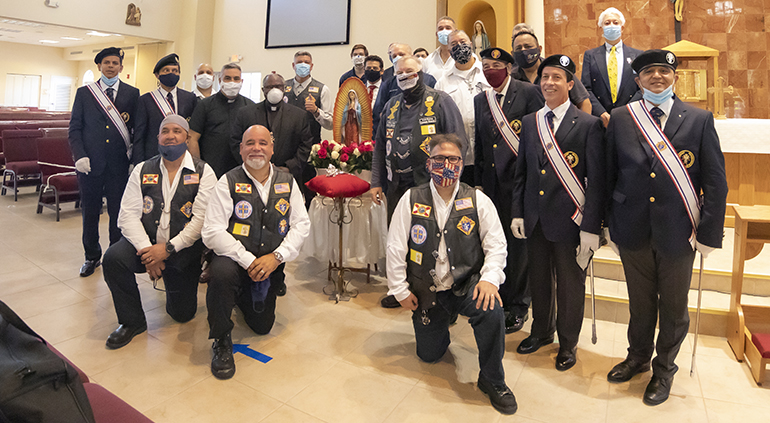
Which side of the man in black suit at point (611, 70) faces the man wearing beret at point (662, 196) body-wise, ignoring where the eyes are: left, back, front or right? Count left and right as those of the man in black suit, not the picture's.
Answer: front

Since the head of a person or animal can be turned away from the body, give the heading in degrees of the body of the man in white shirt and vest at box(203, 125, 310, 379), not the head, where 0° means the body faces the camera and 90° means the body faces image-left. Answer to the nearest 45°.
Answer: approximately 0°

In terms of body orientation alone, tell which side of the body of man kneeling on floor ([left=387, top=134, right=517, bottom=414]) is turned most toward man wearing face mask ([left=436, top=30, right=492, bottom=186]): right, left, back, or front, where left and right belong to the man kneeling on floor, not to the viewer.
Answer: back

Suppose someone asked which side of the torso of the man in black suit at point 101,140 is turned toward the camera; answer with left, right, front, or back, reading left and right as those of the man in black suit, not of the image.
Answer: front

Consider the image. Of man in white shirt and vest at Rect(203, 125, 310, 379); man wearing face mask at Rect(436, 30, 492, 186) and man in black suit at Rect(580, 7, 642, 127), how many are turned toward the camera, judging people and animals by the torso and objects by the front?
3

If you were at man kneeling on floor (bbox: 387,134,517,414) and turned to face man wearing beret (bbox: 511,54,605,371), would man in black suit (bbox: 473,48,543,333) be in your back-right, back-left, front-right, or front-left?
front-left

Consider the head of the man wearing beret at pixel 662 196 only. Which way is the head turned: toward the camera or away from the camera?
toward the camera

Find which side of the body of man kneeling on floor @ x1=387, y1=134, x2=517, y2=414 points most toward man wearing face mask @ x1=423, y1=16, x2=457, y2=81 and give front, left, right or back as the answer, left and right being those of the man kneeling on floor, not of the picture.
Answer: back

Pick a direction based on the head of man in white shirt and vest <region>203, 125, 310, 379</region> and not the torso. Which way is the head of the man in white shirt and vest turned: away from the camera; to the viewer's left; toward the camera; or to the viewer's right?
toward the camera
